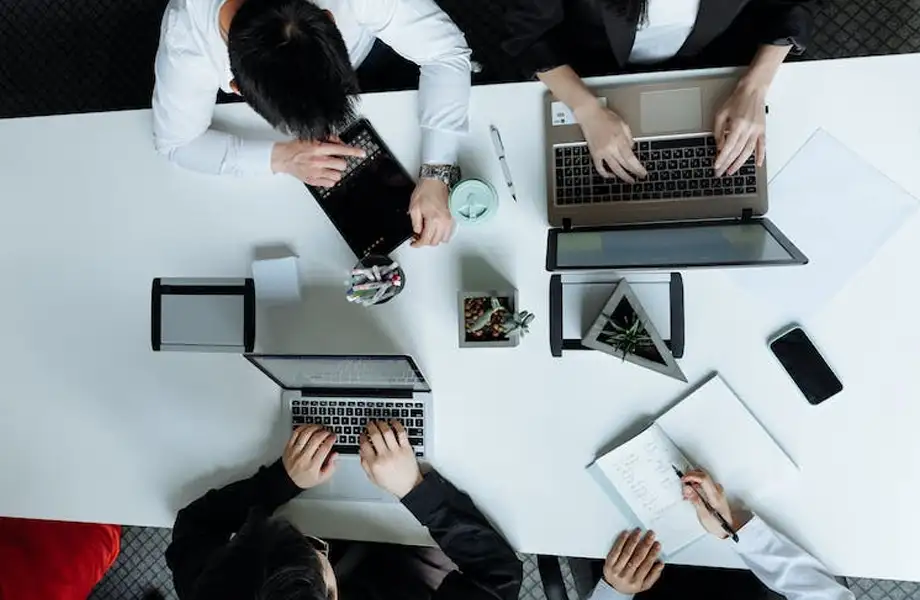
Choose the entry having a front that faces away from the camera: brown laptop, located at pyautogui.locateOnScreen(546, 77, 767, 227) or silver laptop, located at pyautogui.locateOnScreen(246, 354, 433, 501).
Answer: brown laptop, located at pyautogui.locateOnScreen(546, 77, 767, 227)

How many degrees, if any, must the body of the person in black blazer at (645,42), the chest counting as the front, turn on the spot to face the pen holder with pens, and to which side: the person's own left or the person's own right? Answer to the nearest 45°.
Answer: approximately 90° to the person's own right

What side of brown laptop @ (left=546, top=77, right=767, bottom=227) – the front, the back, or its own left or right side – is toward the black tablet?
left

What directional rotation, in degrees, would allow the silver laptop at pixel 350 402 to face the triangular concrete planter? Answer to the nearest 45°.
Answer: approximately 90° to its left

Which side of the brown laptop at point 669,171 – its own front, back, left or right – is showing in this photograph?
back

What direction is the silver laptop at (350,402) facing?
toward the camera

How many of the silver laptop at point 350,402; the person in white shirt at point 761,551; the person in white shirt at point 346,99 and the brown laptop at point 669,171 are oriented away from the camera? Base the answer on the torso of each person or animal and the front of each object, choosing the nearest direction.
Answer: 2

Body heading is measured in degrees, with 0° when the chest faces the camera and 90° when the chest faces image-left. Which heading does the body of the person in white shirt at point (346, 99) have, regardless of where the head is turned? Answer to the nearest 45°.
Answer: approximately 0°

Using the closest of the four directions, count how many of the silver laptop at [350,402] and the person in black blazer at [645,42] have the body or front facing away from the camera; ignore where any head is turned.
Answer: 0

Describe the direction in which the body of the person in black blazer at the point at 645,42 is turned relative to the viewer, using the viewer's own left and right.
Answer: facing the viewer

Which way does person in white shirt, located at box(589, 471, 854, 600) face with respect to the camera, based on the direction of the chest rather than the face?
away from the camera
